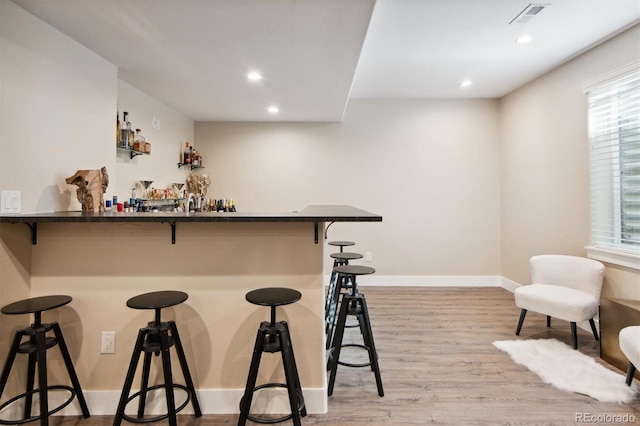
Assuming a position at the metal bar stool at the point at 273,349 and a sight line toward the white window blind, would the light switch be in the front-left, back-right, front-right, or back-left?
back-left

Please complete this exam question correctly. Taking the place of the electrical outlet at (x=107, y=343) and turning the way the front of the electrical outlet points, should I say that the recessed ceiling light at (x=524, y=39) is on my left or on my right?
on my left

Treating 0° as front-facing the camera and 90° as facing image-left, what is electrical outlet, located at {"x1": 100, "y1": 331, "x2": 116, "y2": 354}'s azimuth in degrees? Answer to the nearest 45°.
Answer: approximately 0°

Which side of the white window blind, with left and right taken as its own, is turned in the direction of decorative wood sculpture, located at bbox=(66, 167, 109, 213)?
front

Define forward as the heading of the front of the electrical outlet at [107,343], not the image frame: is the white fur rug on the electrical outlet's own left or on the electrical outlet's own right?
on the electrical outlet's own left

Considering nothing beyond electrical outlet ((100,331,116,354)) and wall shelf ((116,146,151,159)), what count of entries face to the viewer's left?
0

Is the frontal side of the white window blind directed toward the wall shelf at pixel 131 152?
yes

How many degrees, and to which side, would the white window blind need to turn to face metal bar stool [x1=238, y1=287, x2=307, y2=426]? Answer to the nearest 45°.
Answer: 0° — it already faces it

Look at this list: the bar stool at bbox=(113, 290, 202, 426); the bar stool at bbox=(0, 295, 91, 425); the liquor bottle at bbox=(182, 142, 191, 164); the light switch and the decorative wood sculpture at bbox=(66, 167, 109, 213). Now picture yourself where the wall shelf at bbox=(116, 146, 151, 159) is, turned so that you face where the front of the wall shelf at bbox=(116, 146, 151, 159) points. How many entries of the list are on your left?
1

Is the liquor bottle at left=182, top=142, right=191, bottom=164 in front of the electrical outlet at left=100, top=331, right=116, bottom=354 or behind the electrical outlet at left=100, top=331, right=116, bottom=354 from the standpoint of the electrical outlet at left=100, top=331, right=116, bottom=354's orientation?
behind

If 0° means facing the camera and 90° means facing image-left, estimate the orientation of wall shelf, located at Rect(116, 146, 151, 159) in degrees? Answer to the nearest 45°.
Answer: approximately 315°

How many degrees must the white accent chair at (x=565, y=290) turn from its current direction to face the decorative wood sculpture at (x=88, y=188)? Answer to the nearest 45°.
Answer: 0° — it already faces it
